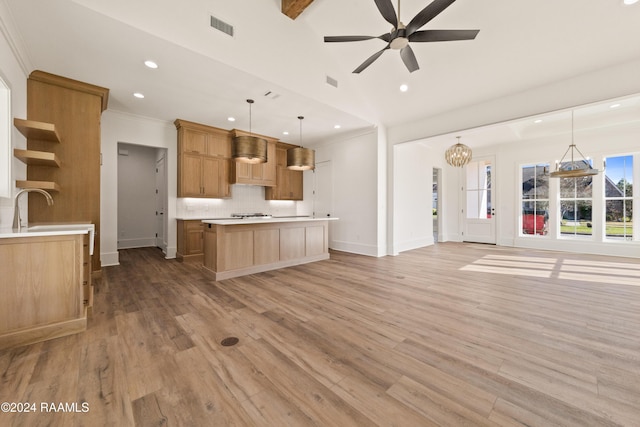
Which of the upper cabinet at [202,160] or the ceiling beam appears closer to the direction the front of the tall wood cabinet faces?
the upper cabinet

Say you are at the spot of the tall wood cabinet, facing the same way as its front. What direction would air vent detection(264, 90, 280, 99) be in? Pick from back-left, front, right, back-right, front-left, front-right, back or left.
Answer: front-right

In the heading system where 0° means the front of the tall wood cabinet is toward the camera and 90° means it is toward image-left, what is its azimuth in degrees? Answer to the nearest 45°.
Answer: approximately 270°

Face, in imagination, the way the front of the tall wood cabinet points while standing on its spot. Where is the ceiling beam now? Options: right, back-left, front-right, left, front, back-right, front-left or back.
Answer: front-right

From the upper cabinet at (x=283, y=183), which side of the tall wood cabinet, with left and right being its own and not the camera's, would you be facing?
front

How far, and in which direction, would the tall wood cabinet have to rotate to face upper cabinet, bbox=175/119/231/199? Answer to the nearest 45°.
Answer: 0° — it already faces it

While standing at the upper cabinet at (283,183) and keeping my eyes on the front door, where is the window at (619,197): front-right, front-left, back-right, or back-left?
front-right

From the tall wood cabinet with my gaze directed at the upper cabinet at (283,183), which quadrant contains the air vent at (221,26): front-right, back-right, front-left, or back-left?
front-right

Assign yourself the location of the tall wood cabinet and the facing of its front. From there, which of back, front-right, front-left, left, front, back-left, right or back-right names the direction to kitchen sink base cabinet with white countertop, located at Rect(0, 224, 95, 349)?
right

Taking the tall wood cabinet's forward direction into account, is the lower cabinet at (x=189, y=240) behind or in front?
in front
